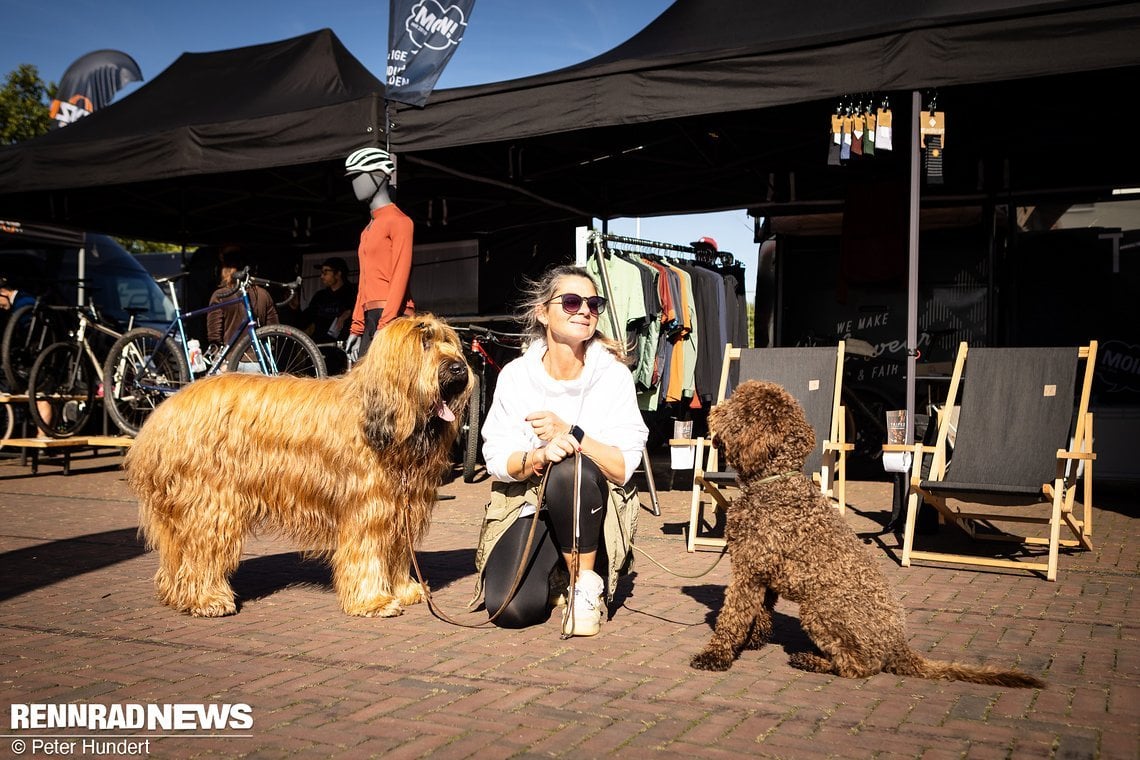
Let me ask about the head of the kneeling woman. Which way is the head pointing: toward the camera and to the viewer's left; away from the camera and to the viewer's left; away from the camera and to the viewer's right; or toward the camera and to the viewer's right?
toward the camera and to the viewer's right

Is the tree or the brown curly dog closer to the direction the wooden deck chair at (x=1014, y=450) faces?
the brown curly dog

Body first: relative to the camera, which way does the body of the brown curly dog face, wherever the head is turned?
to the viewer's left

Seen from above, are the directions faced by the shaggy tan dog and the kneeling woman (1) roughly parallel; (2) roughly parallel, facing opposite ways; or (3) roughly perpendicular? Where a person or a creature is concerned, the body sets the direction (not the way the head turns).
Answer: roughly perpendicular

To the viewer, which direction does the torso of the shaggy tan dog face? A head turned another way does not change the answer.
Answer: to the viewer's right

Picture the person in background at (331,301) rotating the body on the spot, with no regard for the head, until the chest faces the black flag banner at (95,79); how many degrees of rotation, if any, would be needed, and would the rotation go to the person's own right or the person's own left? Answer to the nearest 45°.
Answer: approximately 90° to the person's own right

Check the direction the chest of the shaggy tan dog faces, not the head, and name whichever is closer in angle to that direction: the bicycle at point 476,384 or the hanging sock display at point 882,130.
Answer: the hanging sock display

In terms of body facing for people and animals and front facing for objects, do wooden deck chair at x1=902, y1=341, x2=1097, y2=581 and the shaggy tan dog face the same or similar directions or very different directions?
very different directions

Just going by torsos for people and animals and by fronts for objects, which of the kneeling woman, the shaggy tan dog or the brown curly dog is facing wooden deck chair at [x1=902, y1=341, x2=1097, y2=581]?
the shaggy tan dog
